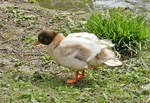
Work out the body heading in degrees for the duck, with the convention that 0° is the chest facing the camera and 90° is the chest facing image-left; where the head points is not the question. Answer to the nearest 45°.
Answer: approximately 90°

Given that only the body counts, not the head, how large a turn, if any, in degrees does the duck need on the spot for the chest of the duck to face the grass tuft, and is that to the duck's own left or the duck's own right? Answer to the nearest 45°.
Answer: approximately 135° to the duck's own right
